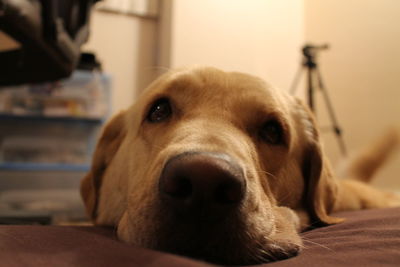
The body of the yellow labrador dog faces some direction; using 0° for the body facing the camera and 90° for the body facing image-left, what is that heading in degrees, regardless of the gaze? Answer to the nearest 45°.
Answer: approximately 0°

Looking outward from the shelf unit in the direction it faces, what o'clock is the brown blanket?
The brown blanket is roughly at 12 o'clock from the shelf unit.

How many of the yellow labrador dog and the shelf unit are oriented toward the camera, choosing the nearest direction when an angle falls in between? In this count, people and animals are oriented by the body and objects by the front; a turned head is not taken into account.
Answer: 2
